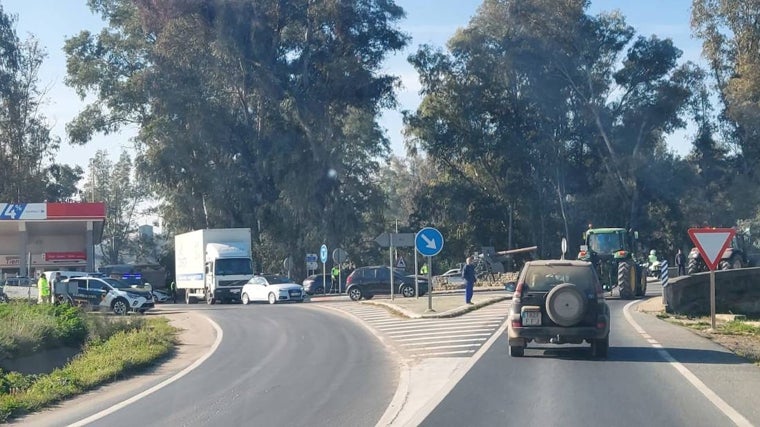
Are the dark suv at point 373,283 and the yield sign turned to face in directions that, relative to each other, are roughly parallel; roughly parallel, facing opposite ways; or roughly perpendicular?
roughly perpendicular

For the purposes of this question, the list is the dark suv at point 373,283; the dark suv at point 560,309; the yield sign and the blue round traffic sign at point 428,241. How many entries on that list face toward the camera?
2

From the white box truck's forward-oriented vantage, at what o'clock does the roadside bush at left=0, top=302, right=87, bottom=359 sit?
The roadside bush is roughly at 2 o'clock from the white box truck.

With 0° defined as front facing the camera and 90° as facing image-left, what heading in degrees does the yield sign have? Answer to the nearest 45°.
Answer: approximately 0°

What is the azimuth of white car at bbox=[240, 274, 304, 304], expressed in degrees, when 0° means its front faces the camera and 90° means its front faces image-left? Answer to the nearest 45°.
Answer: approximately 315°

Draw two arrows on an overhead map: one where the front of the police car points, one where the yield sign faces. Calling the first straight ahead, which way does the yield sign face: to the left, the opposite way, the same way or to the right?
to the right

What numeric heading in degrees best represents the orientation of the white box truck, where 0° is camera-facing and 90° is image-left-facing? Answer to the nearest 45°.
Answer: approximately 315°

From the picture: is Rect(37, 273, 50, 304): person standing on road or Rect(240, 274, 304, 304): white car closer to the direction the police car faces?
the white car

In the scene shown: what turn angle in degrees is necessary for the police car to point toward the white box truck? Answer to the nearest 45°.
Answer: approximately 90° to its left

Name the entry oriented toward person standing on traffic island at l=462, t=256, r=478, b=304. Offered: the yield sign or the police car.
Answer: the police car
